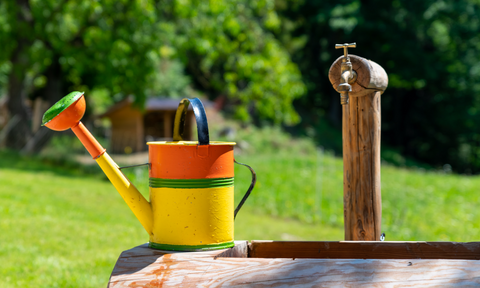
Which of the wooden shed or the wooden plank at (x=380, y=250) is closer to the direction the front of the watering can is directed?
the wooden shed

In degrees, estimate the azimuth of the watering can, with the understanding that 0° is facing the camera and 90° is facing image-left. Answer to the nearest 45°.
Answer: approximately 90°

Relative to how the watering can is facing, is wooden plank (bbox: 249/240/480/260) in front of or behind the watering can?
behind

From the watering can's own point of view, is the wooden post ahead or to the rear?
to the rear

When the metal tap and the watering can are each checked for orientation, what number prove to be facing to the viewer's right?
0

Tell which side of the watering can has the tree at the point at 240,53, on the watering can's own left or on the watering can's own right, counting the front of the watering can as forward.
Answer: on the watering can's own right

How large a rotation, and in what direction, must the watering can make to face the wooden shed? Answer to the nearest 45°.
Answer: approximately 90° to its right

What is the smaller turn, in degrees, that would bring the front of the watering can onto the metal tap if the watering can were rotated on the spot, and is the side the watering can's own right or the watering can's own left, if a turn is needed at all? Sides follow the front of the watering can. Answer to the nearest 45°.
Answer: approximately 180°
